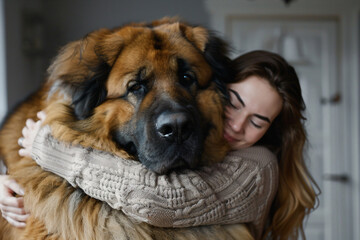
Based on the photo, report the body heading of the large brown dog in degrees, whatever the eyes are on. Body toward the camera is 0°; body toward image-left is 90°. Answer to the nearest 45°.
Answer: approximately 315°

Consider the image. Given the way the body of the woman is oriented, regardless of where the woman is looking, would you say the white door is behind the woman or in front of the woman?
behind

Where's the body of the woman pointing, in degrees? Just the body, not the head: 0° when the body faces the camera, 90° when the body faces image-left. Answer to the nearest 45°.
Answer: approximately 45°
